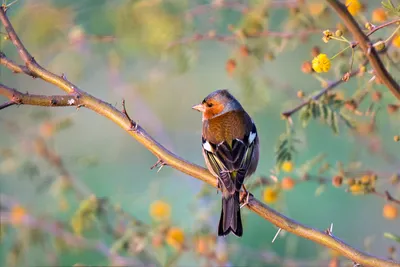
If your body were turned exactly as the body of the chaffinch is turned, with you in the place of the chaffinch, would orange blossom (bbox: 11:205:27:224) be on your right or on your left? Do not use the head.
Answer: on your left

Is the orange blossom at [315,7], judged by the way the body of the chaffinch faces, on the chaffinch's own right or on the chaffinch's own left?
on the chaffinch's own right

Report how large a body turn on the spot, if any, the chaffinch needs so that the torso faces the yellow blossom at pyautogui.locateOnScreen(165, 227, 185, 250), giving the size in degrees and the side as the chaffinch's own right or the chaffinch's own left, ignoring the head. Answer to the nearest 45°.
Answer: approximately 90° to the chaffinch's own left

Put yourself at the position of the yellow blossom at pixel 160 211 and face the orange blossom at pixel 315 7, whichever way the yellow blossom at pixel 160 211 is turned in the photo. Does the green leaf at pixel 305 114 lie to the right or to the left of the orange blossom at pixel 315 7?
right

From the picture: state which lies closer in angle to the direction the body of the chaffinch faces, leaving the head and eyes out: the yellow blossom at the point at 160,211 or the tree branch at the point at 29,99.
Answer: the yellow blossom

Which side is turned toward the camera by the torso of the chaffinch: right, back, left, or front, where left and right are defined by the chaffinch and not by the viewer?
back
